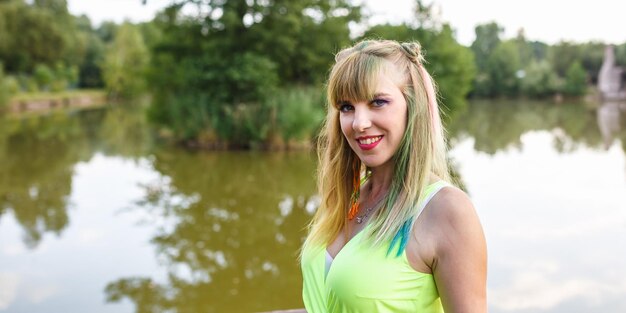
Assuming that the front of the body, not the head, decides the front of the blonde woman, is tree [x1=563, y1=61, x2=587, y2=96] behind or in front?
behind

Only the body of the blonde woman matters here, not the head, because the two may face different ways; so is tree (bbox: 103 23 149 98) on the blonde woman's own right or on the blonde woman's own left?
on the blonde woman's own right

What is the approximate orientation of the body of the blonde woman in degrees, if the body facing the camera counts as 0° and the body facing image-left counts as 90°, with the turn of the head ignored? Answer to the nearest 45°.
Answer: approximately 45°

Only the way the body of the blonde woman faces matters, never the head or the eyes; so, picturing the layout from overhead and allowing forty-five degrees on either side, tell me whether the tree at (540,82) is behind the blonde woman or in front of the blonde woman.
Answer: behind

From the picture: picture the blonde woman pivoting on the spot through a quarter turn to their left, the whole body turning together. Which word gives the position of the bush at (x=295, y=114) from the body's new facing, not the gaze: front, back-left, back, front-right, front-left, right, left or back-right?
back-left

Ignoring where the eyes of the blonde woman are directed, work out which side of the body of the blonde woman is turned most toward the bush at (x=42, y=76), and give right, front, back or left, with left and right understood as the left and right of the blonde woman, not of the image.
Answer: right
